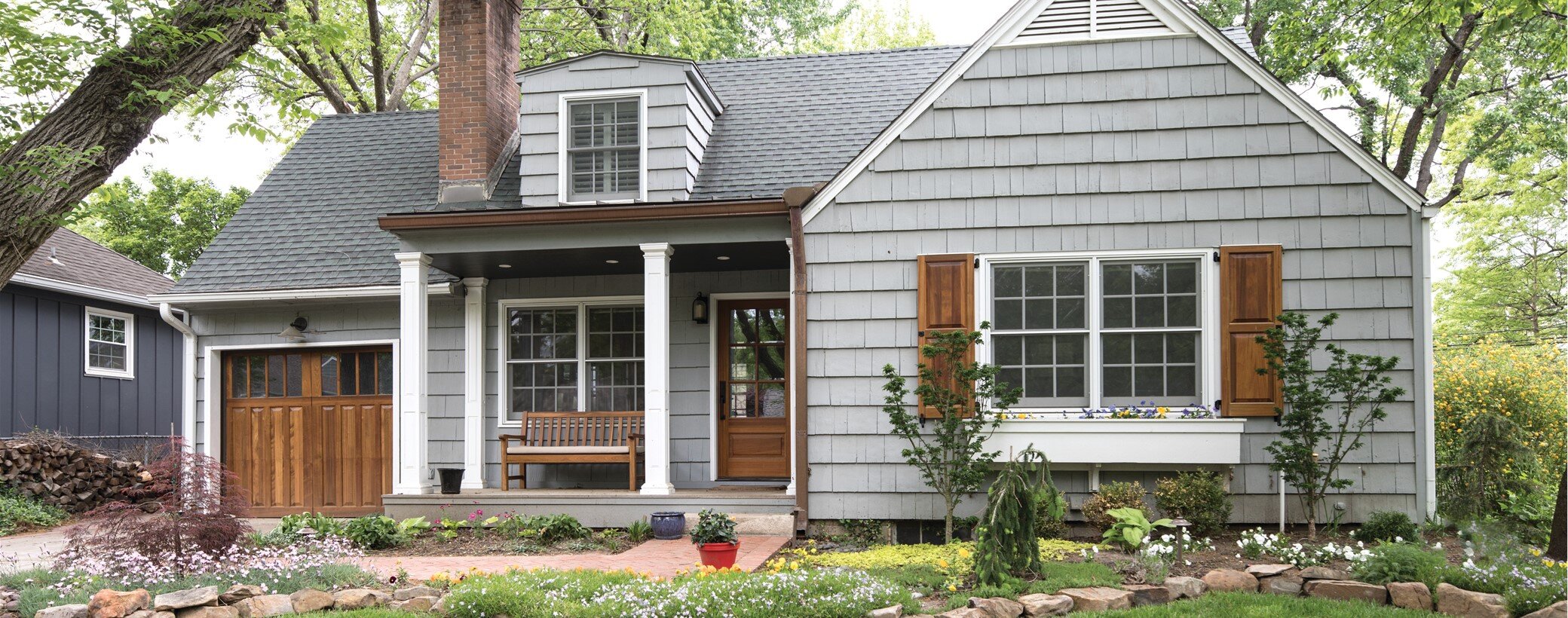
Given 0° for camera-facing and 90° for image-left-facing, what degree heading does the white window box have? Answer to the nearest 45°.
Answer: approximately 0°

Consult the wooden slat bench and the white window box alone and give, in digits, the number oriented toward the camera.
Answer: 2

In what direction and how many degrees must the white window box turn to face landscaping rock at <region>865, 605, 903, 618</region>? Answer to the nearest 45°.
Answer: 0° — it already faces it

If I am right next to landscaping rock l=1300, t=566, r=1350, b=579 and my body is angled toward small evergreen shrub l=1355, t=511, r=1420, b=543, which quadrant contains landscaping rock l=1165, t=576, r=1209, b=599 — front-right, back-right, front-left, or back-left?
back-left

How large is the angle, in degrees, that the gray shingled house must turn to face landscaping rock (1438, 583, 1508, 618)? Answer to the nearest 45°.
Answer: approximately 45° to its left
